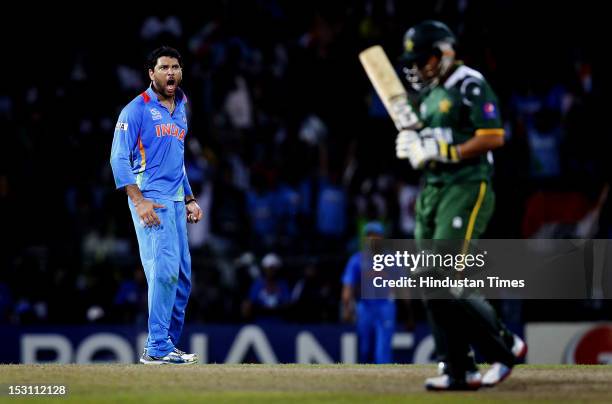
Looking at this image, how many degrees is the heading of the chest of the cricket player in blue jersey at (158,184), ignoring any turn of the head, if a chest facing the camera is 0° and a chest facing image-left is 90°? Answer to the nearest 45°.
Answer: approximately 315°
